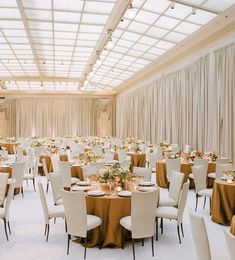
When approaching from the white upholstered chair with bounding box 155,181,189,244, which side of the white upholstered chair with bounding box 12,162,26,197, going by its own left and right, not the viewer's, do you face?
back

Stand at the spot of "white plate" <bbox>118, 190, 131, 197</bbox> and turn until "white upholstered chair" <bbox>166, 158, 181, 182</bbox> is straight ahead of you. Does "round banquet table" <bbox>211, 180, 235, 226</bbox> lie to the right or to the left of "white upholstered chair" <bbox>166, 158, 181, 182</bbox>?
right

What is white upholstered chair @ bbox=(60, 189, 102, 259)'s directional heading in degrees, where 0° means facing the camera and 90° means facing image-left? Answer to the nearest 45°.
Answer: approximately 225°

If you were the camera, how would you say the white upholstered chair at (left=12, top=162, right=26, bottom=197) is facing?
facing away from the viewer and to the left of the viewer

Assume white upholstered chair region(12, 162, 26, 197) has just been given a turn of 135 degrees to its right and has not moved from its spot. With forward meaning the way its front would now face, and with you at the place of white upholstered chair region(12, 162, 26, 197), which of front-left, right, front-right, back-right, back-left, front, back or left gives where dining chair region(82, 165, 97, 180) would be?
front-right

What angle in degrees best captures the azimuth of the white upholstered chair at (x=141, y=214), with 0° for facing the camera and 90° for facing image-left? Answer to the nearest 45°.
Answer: approximately 135°

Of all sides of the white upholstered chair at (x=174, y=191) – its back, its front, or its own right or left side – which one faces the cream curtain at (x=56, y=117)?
right

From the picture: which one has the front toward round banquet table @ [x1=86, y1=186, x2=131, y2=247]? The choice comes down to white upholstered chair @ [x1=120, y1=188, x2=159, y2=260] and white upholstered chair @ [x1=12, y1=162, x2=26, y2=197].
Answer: white upholstered chair @ [x1=120, y1=188, x2=159, y2=260]

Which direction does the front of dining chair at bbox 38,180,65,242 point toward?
to the viewer's right

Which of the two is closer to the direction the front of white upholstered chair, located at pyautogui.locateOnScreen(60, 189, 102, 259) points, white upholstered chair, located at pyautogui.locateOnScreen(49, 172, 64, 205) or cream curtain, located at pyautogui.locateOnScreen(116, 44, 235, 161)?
the cream curtain

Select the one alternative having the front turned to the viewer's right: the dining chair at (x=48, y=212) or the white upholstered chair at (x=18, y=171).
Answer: the dining chair

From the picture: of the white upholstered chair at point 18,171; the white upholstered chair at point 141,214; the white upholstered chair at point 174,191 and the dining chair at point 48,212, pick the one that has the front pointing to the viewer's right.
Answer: the dining chair
